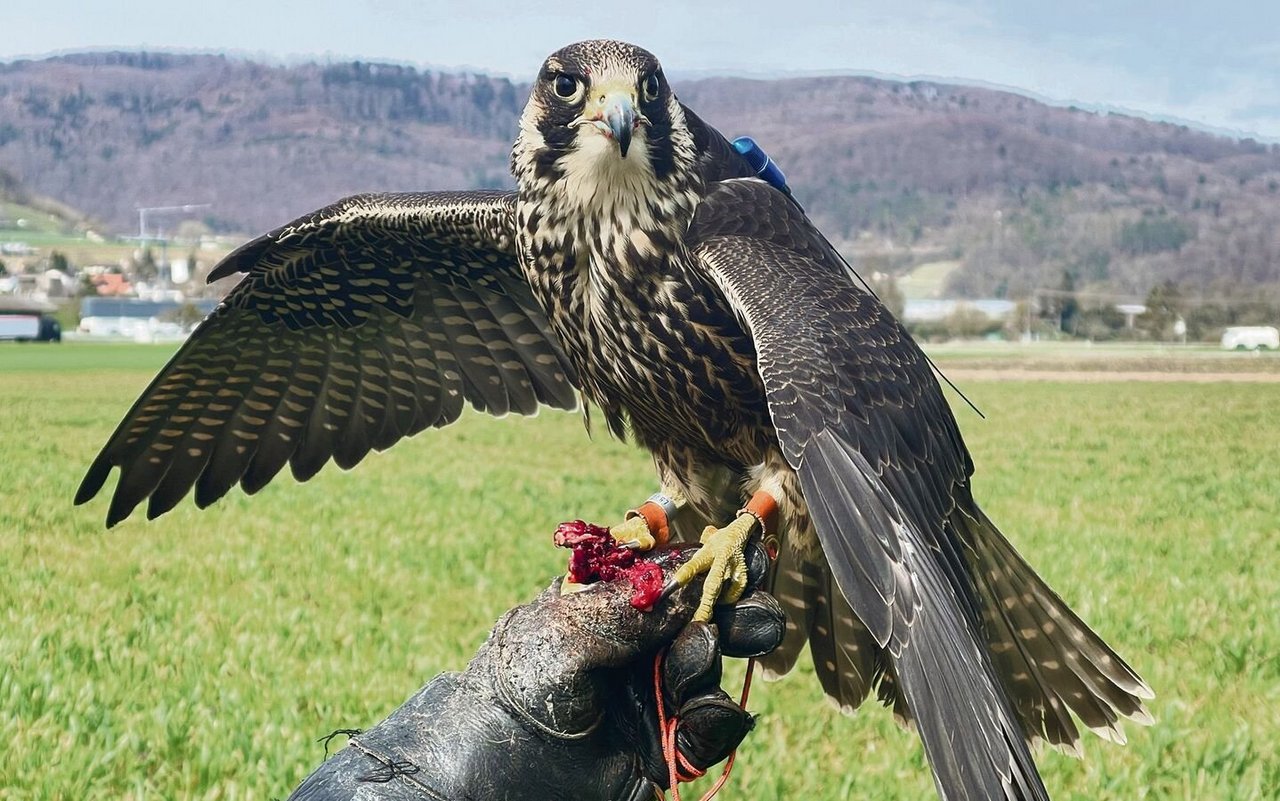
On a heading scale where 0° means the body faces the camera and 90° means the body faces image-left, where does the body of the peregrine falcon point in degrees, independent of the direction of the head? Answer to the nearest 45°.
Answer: approximately 45°

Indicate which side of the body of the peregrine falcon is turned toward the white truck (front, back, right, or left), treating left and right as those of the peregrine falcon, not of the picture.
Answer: back
